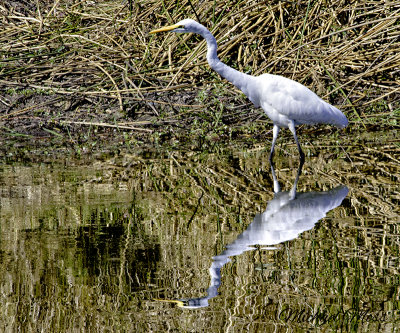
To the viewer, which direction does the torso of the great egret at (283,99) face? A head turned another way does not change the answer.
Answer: to the viewer's left
